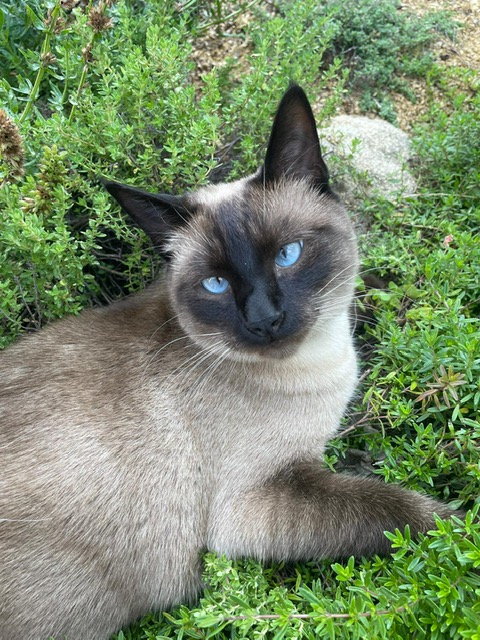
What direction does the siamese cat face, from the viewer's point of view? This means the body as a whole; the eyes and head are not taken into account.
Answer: to the viewer's right

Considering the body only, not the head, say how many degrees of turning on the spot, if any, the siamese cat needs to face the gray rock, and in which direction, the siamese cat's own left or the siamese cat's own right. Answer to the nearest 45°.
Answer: approximately 45° to the siamese cat's own left

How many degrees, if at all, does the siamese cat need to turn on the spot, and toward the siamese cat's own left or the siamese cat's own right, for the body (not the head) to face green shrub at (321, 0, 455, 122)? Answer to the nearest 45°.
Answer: approximately 45° to the siamese cat's own left
